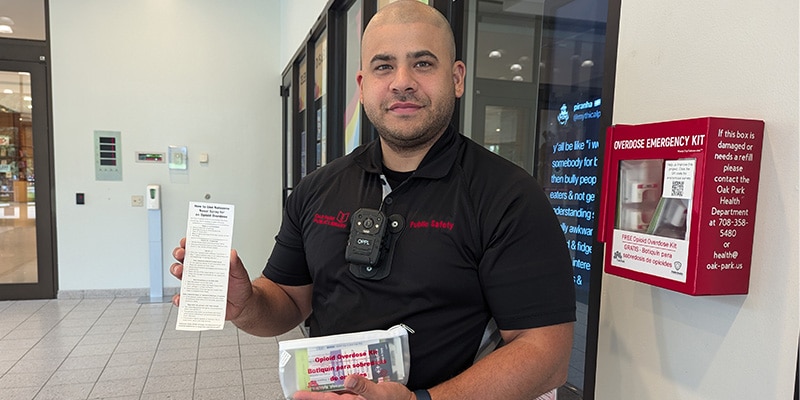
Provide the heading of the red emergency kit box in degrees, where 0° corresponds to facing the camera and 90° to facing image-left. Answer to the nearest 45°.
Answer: approximately 45°

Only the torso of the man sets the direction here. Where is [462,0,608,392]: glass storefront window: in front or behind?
behind

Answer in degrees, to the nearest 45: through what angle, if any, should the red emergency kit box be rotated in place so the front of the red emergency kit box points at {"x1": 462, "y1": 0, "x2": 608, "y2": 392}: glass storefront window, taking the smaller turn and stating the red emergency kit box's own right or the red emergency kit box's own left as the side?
approximately 90° to the red emergency kit box's own right

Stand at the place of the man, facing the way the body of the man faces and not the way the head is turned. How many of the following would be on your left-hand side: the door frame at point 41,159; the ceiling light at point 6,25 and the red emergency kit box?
1

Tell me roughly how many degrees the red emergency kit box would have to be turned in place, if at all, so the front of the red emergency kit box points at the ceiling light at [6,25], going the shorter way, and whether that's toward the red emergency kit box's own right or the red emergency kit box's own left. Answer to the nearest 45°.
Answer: approximately 45° to the red emergency kit box's own right

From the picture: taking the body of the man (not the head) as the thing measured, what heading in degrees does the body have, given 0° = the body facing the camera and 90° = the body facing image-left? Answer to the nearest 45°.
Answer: approximately 45°

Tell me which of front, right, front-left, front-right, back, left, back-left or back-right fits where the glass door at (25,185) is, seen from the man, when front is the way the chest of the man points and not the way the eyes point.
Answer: right

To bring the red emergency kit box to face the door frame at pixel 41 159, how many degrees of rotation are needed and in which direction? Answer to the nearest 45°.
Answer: approximately 45° to its right
